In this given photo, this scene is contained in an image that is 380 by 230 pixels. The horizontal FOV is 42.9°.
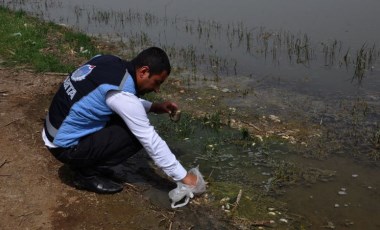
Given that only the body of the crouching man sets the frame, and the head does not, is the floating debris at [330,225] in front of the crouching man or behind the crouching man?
in front

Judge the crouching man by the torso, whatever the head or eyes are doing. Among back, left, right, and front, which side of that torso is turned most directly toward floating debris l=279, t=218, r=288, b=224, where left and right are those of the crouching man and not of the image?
front

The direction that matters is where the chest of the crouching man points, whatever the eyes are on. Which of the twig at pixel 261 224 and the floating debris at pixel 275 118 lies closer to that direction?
the floating debris

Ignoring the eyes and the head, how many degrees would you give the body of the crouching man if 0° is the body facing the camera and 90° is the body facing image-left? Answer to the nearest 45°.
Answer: approximately 270°

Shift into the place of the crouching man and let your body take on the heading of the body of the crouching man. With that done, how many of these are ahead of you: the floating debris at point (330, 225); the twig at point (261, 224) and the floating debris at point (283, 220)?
3

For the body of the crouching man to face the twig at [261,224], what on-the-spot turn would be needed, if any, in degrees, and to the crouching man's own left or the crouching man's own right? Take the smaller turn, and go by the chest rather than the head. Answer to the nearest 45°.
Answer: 0° — they already face it

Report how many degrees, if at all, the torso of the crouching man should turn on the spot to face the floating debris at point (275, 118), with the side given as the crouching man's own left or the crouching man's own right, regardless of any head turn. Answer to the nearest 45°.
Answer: approximately 45° to the crouching man's own left

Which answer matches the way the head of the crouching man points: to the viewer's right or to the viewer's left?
to the viewer's right
